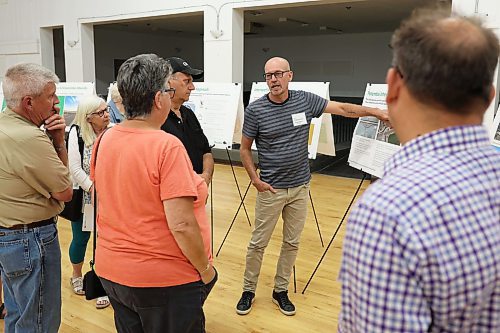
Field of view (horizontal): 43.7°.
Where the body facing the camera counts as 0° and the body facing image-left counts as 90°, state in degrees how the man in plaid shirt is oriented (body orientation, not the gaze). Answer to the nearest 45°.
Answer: approximately 135°

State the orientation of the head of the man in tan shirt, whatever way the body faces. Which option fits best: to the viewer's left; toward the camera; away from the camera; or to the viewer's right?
to the viewer's right

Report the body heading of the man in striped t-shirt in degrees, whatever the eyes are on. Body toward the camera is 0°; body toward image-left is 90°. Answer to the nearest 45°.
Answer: approximately 0°

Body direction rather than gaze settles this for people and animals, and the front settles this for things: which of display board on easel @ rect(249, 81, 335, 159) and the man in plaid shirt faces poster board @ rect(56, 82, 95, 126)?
the man in plaid shirt

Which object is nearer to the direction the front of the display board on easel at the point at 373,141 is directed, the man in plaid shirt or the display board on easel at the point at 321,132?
the man in plaid shirt

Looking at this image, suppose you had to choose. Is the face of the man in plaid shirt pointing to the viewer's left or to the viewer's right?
to the viewer's left

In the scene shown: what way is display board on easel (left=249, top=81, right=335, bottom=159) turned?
toward the camera

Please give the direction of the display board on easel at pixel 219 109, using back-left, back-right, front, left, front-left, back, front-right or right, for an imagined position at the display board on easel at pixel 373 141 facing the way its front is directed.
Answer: right

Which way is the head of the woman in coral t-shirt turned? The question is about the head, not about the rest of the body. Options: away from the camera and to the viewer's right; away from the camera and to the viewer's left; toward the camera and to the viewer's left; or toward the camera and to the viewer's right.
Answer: away from the camera and to the viewer's right

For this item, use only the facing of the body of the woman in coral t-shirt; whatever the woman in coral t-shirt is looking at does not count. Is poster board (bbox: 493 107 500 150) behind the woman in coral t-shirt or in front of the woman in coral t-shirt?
in front

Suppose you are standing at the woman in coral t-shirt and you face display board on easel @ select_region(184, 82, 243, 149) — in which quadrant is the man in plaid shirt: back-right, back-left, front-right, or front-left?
back-right

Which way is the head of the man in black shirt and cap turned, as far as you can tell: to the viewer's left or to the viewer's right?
to the viewer's right

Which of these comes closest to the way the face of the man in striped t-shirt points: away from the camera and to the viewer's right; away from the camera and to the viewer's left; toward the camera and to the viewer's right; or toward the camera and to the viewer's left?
toward the camera and to the viewer's left

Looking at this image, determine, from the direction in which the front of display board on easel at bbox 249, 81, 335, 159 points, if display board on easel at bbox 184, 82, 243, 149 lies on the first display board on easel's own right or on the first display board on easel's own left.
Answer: on the first display board on easel's own right

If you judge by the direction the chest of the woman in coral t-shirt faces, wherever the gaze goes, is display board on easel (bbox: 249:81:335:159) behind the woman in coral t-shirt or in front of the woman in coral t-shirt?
in front
